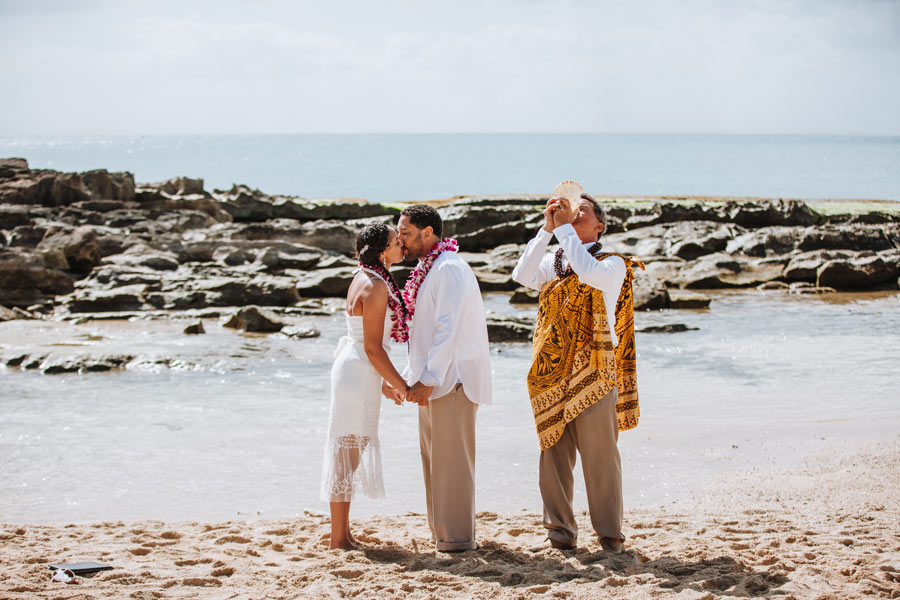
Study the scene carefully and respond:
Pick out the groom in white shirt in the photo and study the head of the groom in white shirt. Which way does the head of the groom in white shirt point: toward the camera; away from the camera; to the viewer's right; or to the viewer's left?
to the viewer's left

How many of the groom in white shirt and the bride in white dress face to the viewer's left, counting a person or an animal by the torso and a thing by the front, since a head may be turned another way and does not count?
1

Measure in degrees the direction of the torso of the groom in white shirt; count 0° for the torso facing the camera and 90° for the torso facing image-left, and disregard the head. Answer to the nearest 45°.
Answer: approximately 90°

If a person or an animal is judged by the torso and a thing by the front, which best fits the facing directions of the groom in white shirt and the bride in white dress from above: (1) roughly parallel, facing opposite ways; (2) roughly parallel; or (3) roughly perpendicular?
roughly parallel, facing opposite ways

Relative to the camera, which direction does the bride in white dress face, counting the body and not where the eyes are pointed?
to the viewer's right
